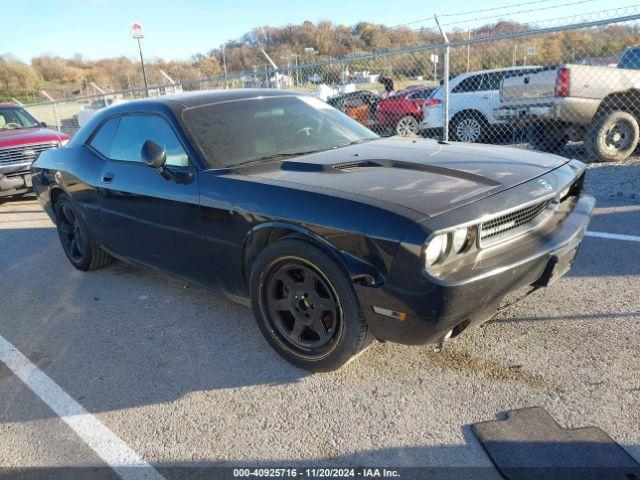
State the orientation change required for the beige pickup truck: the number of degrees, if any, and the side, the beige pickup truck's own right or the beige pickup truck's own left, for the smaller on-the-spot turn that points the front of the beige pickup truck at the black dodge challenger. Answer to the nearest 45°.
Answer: approximately 135° to the beige pickup truck's own right

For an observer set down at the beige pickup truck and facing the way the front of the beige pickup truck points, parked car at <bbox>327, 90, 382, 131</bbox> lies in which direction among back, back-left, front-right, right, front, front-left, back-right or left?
left

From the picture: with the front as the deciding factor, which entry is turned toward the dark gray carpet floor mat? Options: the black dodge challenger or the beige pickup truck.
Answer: the black dodge challenger

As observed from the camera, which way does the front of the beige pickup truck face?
facing away from the viewer and to the right of the viewer

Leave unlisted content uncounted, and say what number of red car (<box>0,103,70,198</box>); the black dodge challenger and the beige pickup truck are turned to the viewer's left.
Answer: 0

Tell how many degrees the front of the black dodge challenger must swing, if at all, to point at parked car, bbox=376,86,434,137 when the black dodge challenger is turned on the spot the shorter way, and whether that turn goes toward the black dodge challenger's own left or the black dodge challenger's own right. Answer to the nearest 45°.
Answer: approximately 135° to the black dodge challenger's own left

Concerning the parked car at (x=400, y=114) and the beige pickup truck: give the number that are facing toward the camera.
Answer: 0

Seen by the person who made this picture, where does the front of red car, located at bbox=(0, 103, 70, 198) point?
facing the viewer and to the right of the viewer

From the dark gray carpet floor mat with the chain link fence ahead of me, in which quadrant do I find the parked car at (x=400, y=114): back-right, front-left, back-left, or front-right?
front-left

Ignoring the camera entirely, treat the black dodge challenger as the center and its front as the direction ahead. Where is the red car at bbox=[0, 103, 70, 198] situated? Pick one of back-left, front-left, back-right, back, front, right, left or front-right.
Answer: back

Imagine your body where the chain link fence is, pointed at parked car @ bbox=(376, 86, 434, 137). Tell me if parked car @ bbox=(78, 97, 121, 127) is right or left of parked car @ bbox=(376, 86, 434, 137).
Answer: left

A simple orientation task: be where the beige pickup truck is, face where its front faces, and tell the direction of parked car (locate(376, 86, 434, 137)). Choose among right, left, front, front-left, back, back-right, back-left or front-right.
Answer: left

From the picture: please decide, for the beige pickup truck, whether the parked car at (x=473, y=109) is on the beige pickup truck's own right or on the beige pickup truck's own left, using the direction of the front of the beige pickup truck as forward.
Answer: on the beige pickup truck's own left
